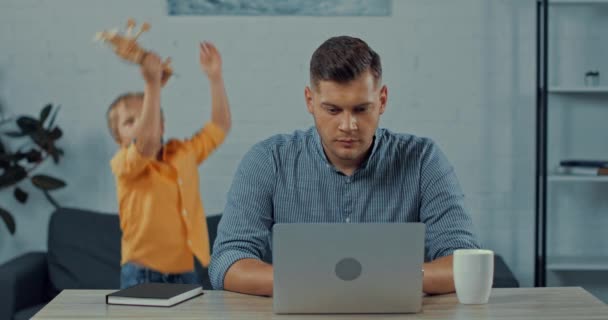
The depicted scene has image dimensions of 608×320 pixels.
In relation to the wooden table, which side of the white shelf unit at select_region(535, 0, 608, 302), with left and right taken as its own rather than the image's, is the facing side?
front

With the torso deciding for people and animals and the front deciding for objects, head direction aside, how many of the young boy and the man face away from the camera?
0

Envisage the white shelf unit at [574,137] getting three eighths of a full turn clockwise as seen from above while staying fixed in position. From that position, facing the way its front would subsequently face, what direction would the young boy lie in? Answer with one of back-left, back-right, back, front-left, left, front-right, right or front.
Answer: left

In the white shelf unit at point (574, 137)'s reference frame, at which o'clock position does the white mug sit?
The white mug is roughly at 12 o'clock from the white shelf unit.

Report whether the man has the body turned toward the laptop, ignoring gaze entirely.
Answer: yes

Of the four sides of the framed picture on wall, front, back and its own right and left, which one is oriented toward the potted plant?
right

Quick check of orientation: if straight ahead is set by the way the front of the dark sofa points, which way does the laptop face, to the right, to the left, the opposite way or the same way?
the opposite way

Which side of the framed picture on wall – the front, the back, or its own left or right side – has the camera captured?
front

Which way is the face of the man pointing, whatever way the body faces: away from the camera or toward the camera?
toward the camera

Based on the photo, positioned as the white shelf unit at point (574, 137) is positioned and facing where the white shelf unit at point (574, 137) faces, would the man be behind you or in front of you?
in front

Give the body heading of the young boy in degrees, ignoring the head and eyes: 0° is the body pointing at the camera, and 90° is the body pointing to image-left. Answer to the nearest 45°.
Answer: approximately 315°

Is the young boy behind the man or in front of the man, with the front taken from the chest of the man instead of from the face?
behind

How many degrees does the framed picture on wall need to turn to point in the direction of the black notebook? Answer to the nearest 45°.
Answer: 0° — it already faces it

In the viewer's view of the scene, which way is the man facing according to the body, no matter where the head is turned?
toward the camera

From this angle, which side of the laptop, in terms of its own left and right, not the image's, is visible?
back
